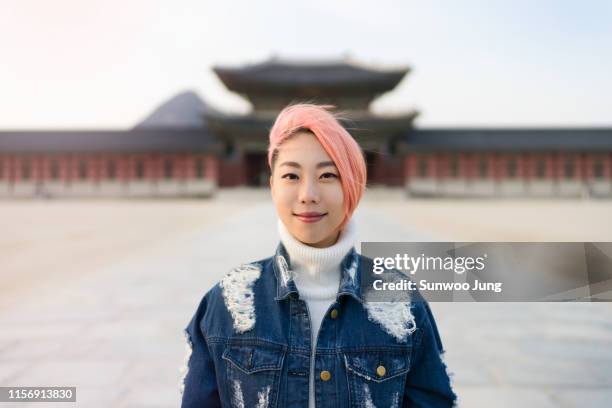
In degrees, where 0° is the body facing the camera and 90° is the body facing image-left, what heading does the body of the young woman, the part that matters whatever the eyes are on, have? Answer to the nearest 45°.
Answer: approximately 0°

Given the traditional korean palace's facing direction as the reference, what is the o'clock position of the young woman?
The young woman is roughly at 12 o'clock from the traditional korean palace.

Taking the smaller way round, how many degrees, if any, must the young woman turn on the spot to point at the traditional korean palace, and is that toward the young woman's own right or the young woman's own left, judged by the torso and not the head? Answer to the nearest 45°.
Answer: approximately 180°

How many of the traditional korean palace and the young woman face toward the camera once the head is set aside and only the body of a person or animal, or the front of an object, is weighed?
2

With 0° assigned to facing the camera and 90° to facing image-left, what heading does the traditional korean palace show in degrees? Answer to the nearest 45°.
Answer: approximately 0°
